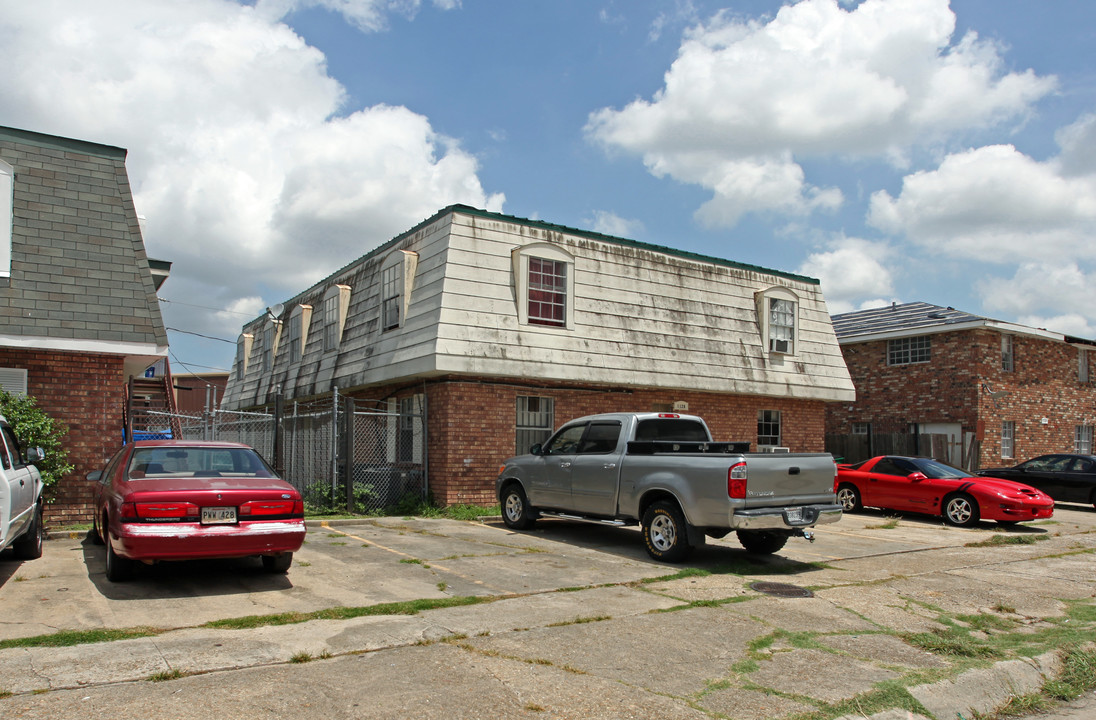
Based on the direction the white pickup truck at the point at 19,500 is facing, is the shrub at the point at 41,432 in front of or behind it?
in front

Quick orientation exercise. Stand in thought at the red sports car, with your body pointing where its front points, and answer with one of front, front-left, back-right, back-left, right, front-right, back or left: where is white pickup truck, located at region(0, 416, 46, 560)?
right

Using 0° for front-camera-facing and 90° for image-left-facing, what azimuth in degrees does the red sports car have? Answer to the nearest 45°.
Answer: approximately 315°

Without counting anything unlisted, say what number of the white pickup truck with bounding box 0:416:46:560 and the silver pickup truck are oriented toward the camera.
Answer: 0

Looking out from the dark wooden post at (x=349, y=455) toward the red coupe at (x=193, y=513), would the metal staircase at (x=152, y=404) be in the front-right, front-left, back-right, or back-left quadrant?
back-right

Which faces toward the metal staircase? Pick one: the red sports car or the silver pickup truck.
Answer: the silver pickup truck

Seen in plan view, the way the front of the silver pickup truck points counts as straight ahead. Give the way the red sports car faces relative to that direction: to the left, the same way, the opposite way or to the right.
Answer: the opposite way

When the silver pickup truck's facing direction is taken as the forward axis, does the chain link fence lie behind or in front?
in front

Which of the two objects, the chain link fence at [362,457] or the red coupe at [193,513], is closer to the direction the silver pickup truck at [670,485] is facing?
the chain link fence

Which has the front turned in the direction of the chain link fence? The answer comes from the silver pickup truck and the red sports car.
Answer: the silver pickup truck

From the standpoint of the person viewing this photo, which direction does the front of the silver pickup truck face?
facing away from the viewer and to the left of the viewer

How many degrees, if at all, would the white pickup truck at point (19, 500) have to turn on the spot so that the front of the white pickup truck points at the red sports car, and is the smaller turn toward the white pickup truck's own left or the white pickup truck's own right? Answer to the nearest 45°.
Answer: approximately 45° to the white pickup truck's own right
